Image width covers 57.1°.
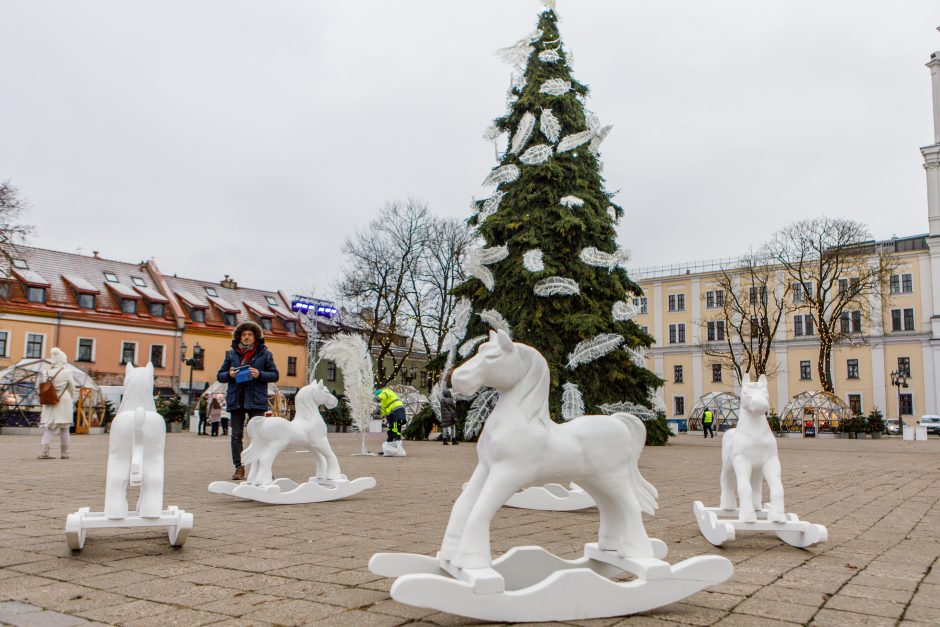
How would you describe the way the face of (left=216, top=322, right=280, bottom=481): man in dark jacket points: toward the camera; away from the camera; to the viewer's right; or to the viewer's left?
toward the camera

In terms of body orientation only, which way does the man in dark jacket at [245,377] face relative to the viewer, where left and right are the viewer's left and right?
facing the viewer

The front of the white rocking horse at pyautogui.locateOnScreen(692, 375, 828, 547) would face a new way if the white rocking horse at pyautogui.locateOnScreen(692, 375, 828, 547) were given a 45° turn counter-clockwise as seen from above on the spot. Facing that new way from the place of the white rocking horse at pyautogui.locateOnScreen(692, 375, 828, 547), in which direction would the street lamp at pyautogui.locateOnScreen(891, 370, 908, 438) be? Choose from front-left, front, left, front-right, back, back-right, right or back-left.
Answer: back-left

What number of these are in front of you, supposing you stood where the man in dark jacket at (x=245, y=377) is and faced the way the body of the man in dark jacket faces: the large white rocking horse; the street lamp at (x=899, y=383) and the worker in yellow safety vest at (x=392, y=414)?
1
